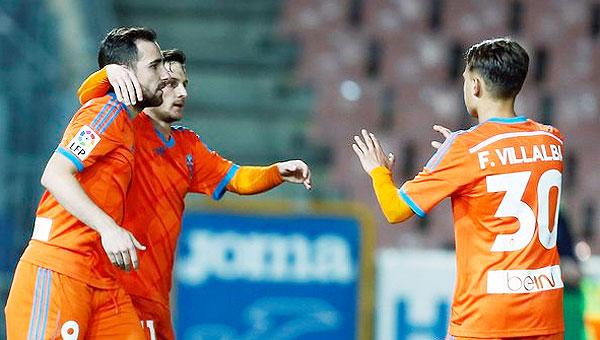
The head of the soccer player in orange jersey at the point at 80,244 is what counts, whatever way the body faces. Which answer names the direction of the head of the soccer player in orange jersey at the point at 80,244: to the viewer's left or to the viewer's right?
to the viewer's right

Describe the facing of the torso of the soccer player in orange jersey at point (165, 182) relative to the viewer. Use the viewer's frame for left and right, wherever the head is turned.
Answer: facing the viewer and to the right of the viewer

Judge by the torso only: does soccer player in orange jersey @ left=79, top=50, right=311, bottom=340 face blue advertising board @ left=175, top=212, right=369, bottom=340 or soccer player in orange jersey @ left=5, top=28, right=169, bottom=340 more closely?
the soccer player in orange jersey

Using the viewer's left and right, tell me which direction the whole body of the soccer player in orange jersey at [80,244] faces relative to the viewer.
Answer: facing to the right of the viewer

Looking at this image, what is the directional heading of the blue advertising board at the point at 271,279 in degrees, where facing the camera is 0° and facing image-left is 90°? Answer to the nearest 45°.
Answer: approximately 0°

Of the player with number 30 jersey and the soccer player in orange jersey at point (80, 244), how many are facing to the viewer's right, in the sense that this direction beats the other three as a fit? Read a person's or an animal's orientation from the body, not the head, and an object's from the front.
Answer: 1

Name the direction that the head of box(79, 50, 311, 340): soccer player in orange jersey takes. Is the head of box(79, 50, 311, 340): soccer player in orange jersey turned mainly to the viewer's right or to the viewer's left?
to the viewer's right

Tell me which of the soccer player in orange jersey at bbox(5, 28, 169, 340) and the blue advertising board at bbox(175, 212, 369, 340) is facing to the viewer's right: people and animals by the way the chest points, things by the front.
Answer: the soccer player in orange jersey

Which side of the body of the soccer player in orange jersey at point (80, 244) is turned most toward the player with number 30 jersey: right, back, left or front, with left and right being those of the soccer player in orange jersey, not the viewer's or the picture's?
front

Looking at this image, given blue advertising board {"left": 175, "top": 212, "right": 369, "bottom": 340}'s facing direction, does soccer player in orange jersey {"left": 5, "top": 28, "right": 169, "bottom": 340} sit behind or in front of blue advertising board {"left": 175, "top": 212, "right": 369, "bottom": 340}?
in front

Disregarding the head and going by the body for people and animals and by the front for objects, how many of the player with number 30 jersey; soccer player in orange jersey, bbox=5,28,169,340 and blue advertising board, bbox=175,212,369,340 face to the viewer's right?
1
